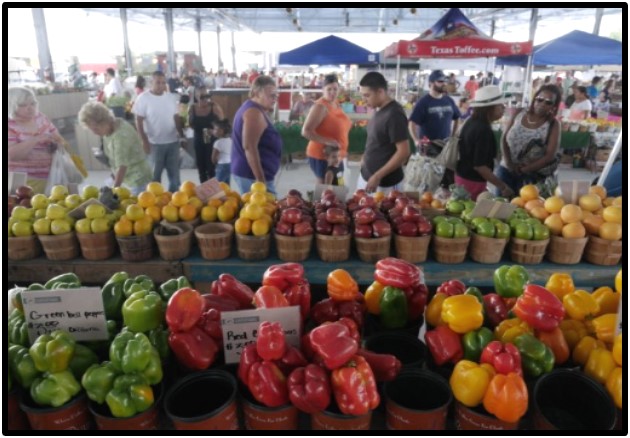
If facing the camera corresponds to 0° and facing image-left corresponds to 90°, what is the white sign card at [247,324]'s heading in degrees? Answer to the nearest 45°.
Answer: approximately 0°

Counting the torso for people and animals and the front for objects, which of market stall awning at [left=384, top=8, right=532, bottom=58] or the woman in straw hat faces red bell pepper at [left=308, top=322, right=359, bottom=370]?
the market stall awning

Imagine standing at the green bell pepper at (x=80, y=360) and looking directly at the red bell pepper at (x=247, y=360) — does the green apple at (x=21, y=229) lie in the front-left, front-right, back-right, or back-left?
back-left

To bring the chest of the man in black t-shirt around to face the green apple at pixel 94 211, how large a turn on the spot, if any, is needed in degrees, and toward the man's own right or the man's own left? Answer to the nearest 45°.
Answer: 0° — they already face it

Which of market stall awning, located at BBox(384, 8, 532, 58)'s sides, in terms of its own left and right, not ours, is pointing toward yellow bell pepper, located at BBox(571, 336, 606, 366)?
front

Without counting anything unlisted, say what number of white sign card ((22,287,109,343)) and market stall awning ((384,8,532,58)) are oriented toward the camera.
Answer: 2
